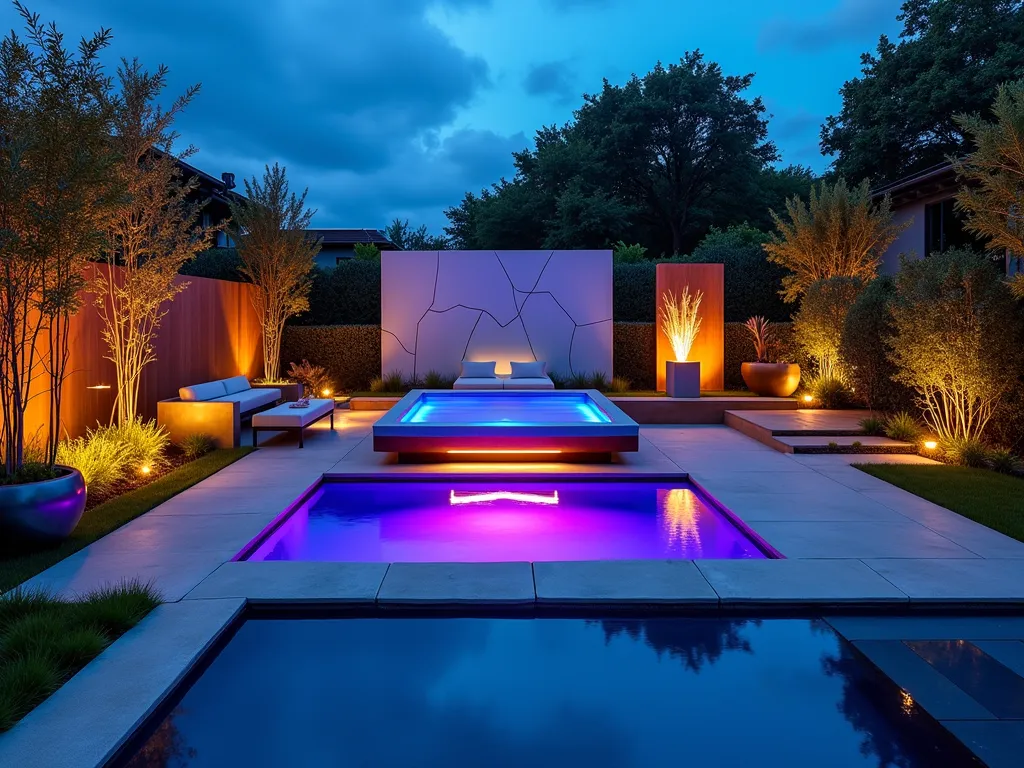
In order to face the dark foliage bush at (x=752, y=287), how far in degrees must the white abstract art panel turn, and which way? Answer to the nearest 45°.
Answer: approximately 90° to its left

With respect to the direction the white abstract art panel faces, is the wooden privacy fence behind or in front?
in front

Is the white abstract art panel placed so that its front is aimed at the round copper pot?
no

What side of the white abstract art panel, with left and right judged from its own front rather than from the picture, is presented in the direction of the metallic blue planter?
front

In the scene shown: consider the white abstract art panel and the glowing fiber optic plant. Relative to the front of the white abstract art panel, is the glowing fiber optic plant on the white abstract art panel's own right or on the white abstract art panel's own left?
on the white abstract art panel's own left

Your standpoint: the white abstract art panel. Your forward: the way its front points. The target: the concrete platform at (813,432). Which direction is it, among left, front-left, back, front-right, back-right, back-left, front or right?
front-left

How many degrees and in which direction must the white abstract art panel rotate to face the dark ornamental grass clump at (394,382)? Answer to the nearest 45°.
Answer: approximately 90° to its right

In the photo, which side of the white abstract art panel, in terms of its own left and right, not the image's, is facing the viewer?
front

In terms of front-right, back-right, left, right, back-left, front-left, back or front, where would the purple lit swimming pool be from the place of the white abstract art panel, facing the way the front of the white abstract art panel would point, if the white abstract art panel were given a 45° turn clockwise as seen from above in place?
front-left

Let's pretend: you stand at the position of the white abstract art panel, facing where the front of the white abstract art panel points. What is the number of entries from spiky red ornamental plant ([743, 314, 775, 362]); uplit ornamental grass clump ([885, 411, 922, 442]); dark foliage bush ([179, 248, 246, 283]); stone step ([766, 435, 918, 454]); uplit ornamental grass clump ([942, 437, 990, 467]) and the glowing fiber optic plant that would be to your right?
1

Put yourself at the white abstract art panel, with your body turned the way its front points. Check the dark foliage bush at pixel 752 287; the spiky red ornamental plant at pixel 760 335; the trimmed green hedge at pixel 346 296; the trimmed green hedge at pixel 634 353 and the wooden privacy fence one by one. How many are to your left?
3

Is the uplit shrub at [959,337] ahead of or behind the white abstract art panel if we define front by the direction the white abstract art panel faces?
ahead

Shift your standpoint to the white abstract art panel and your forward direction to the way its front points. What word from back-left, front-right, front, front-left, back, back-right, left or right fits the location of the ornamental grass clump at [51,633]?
front

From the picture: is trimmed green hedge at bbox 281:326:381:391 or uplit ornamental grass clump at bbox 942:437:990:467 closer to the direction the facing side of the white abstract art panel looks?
the uplit ornamental grass clump

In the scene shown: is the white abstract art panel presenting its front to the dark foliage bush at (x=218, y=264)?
no

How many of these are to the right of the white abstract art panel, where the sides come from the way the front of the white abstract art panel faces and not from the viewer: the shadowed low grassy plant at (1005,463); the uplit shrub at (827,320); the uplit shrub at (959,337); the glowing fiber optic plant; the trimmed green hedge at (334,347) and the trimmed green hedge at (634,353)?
1

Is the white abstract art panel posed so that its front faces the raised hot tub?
yes
